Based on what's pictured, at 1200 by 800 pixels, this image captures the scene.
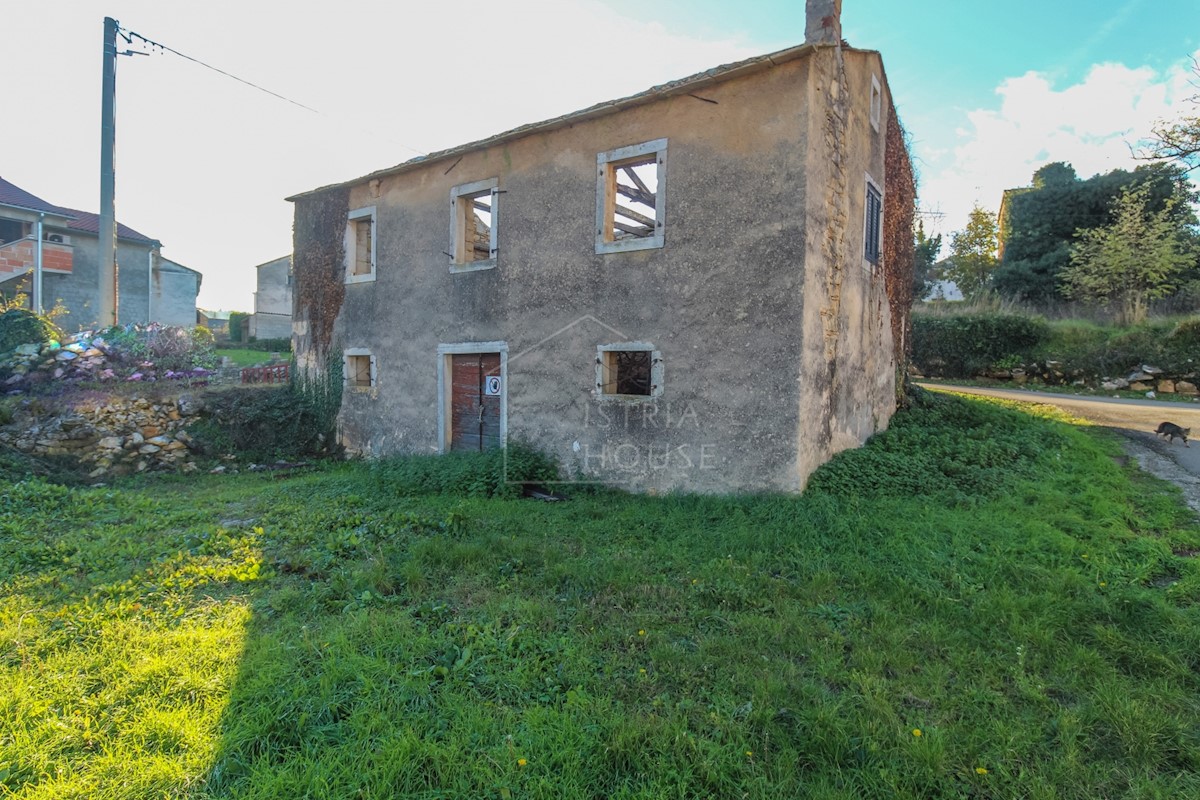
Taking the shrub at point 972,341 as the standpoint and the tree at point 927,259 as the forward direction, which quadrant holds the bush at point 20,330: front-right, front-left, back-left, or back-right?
back-left

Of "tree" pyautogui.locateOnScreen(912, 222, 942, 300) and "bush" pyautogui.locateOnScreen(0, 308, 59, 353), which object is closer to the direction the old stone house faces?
the bush

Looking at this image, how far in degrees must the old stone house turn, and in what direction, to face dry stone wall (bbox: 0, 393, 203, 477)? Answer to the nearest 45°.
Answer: approximately 45° to its right

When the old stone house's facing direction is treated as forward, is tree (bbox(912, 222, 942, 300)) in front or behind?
behind

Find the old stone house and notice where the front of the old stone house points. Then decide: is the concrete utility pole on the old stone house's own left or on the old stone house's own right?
on the old stone house's own right

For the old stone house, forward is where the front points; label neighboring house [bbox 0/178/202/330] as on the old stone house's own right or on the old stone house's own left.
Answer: on the old stone house's own right

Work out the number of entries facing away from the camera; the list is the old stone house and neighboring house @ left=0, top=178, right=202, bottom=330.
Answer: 0

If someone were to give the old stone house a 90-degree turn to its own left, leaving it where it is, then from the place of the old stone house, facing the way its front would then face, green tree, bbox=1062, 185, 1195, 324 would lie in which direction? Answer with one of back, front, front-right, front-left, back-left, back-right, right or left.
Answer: left

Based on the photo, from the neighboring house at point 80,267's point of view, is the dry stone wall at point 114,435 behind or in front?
in front

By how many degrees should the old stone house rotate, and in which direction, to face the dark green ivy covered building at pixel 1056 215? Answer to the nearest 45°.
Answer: approximately 180°

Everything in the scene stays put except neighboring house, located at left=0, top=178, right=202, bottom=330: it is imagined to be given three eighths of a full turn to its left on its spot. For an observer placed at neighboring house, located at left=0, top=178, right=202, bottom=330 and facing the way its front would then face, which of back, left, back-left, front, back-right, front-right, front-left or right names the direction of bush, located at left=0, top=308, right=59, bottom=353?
back

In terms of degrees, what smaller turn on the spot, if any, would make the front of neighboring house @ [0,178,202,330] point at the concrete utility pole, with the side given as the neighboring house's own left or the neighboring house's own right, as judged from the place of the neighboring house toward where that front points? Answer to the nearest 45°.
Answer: approximately 45° to the neighboring house's own right

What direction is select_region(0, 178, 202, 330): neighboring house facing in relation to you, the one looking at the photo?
facing the viewer and to the right of the viewer
